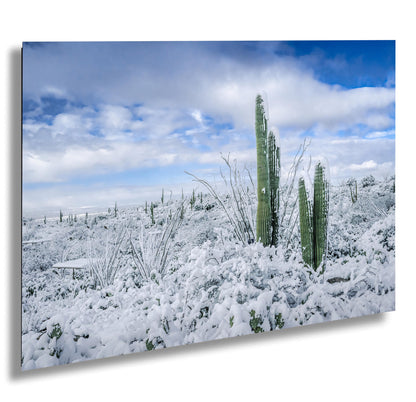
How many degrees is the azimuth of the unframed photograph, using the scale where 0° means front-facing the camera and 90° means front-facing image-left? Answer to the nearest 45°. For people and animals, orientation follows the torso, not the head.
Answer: approximately 315°
